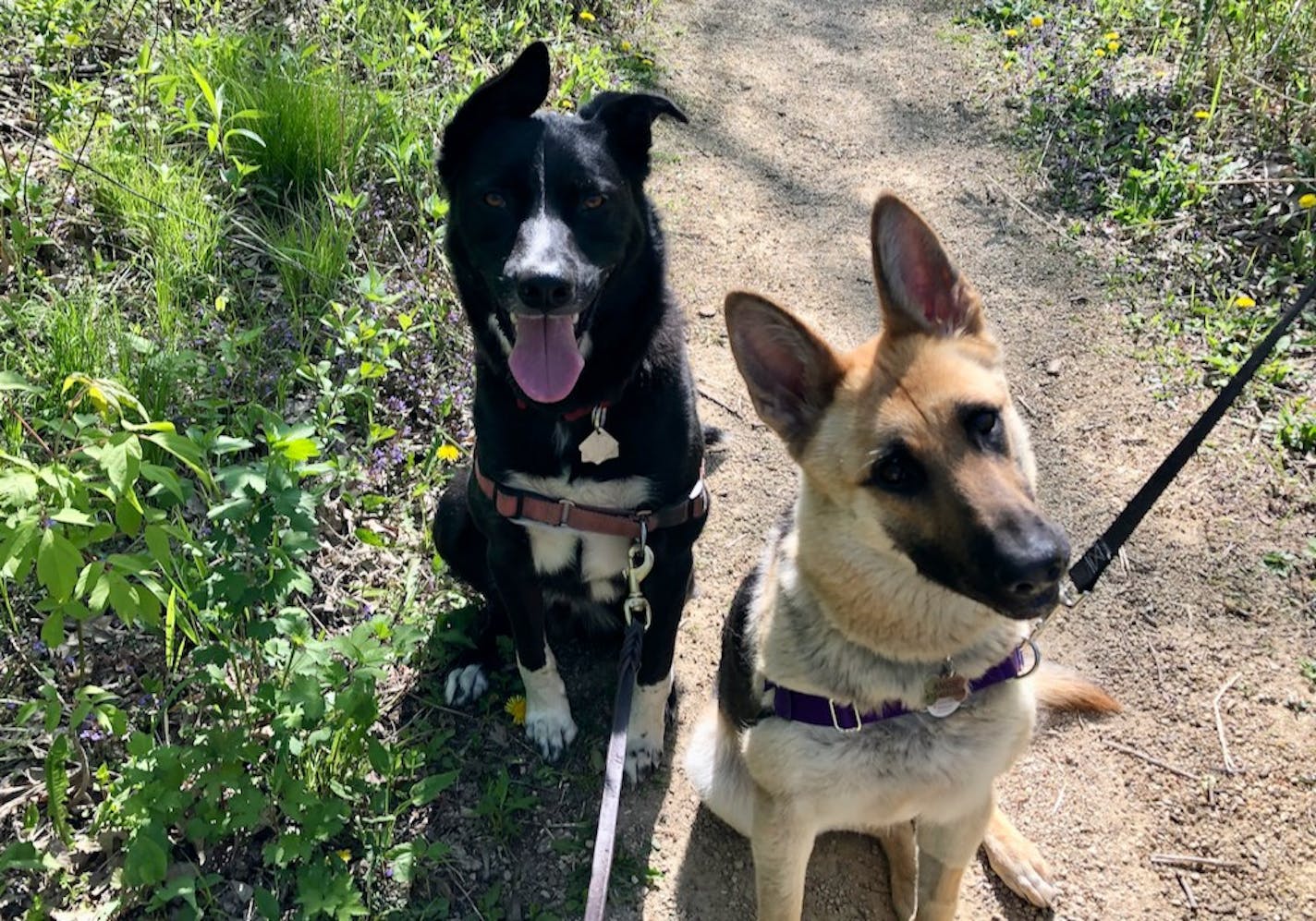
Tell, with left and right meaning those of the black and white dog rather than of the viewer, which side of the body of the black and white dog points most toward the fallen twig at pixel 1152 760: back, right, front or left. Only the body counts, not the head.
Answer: left

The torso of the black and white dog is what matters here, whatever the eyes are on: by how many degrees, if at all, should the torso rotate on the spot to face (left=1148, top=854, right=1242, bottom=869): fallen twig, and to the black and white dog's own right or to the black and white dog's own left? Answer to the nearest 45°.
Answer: approximately 90° to the black and white dog's own left

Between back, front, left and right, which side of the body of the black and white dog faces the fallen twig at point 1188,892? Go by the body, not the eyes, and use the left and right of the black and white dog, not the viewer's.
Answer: left

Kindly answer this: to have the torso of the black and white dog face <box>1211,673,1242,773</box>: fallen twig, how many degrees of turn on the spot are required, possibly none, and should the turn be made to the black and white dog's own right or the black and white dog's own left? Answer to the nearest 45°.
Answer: approximately 90° to the black and white dog's own left

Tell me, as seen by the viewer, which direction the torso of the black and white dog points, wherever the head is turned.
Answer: toward the camera

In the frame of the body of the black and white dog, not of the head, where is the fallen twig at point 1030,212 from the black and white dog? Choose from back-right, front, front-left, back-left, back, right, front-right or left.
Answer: back-left

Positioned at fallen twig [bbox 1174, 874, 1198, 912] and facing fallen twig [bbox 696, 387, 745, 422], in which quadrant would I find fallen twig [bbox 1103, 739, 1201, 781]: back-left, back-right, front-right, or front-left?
front-right

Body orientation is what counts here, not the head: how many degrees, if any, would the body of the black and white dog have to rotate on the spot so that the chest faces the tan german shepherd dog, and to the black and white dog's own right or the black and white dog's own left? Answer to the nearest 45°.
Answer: approximately 45° to the black and white dog's own left

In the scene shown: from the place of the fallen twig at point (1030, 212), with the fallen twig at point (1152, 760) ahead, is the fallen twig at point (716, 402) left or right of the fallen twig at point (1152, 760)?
right
